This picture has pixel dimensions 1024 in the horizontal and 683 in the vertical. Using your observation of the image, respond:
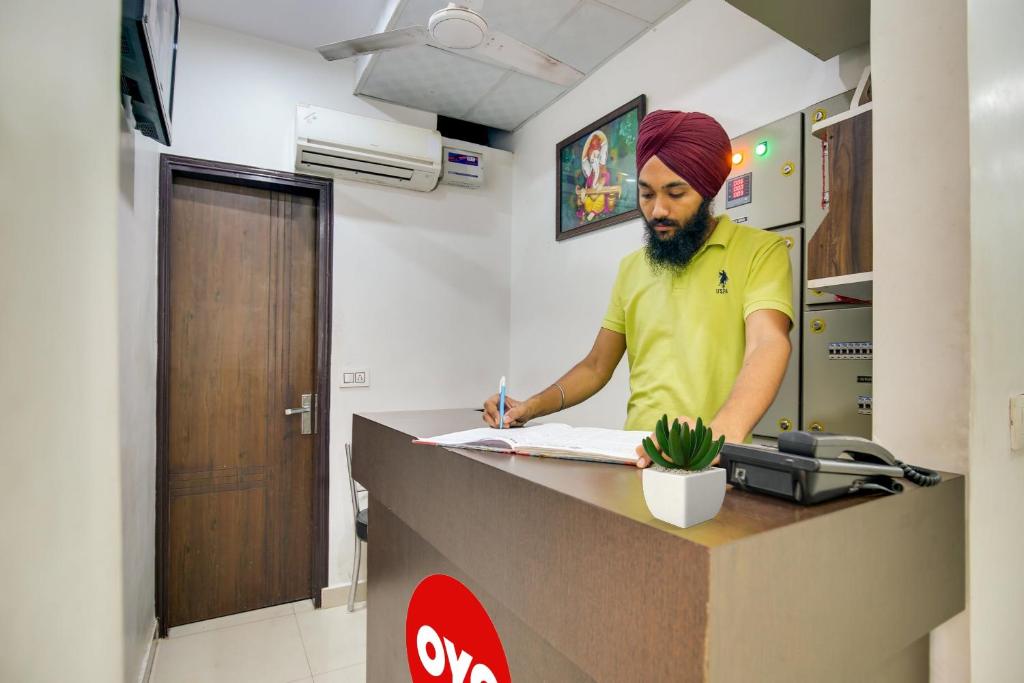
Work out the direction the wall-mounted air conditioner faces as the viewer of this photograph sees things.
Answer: facing the viewer and to the right of the viewer

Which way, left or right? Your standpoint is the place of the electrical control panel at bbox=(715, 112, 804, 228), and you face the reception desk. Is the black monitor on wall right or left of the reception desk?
right

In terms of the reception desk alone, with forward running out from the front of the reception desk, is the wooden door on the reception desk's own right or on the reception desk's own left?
on the reception desk's own right

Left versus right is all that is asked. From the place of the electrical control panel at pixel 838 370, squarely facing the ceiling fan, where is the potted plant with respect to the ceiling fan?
left

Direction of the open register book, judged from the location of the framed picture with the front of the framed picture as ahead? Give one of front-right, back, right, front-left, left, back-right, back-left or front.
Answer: front-left

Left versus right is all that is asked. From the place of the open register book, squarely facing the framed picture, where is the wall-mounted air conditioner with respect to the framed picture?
left

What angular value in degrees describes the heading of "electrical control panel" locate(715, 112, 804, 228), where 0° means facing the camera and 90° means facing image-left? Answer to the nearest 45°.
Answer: approximately 45°

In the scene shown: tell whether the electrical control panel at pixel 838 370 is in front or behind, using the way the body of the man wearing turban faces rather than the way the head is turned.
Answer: behind

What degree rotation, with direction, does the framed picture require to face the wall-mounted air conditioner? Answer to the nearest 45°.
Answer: approximately 45° to its right

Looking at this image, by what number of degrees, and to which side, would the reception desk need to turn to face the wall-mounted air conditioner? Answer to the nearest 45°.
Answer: approximately 90° to its right
